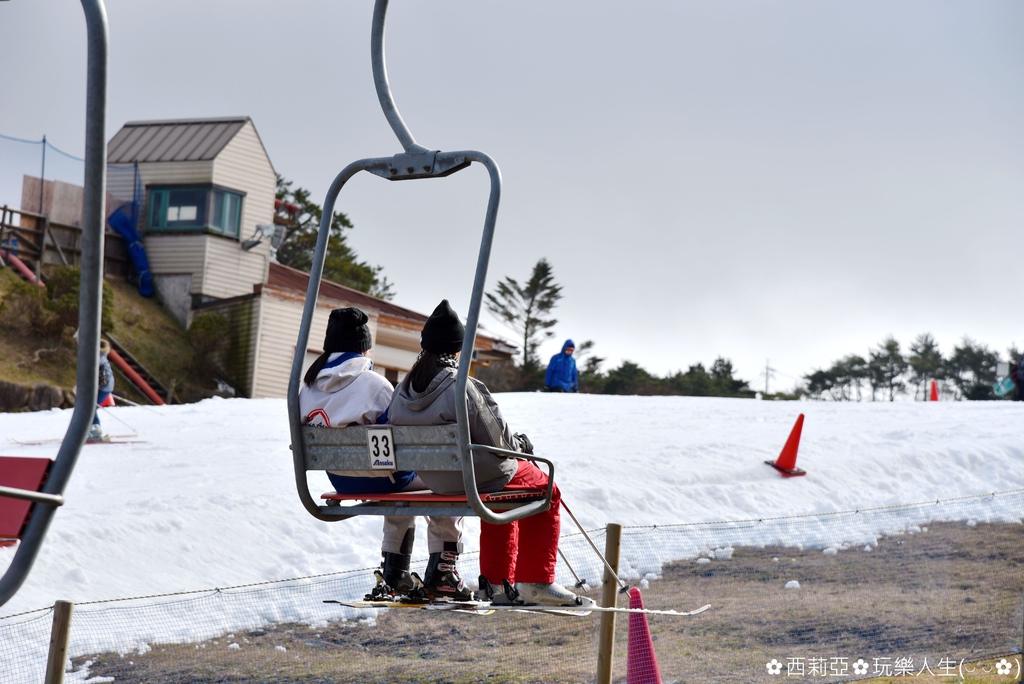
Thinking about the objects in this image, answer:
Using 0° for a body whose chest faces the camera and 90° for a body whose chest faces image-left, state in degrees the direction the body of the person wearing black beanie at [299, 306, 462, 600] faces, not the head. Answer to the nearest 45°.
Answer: approximately 225°

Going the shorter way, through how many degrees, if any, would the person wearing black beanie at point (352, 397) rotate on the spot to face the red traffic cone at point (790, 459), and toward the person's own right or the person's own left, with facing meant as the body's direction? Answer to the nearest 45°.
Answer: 0° — they already face it

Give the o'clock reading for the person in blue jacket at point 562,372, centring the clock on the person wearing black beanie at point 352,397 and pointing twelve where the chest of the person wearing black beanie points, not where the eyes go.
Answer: The person in blue jacket is roughly at 11 o'clock from the person wearing black beanie.

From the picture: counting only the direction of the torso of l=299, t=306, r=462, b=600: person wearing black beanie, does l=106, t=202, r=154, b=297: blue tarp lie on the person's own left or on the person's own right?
on the person's own left

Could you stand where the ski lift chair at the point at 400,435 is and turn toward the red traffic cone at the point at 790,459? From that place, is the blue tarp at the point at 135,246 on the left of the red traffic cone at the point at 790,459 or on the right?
left

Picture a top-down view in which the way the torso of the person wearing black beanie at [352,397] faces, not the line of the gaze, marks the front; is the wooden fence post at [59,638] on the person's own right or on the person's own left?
on the person's own left

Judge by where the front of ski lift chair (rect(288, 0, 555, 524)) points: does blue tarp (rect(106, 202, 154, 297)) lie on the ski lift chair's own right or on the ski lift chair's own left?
on the ski lift chair's own left

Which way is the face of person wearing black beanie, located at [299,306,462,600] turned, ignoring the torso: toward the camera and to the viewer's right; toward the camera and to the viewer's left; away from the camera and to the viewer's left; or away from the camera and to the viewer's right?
away from the camera and to the viewer's right

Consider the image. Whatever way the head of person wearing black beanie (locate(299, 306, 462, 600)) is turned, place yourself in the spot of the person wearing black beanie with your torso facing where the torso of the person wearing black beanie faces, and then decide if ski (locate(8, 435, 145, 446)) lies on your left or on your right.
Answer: on your left

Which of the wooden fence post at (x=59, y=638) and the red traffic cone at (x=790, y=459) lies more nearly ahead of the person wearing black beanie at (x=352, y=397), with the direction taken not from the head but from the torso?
the red traffic cone

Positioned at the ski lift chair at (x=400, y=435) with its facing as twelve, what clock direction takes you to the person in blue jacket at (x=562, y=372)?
The person in blue jacket is roughly at 11 o'clock from the ski lift chair.
